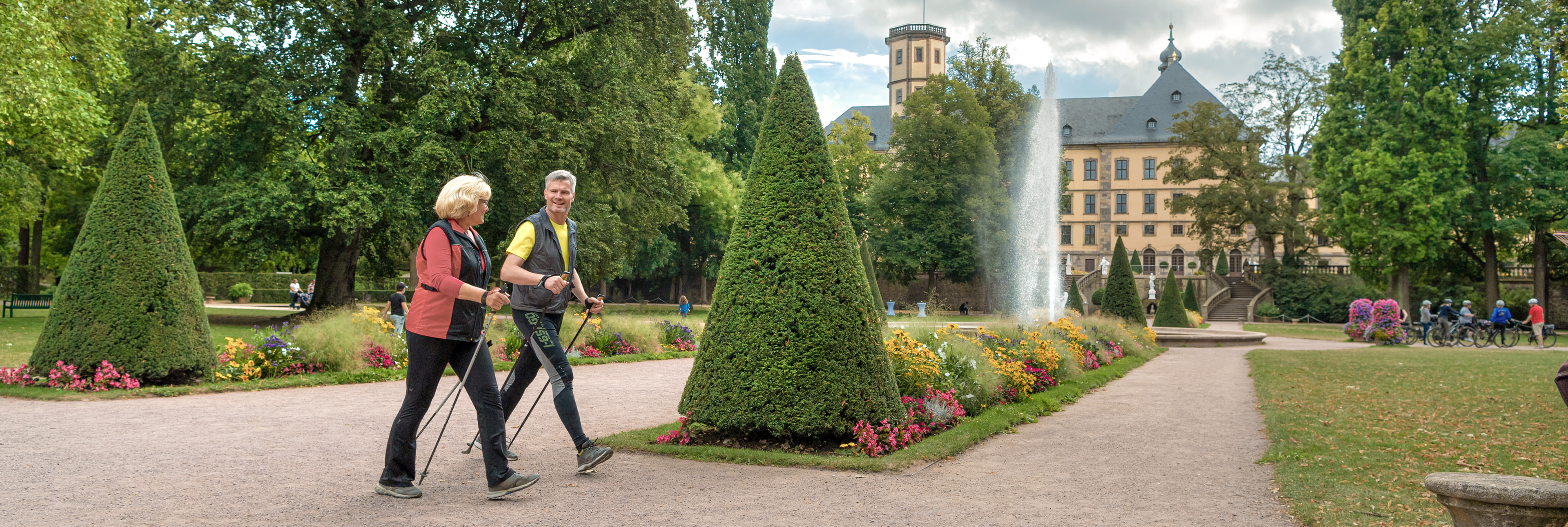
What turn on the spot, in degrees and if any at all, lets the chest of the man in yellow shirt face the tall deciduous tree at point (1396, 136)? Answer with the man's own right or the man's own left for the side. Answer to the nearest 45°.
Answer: approximately 90° to the man's own left
